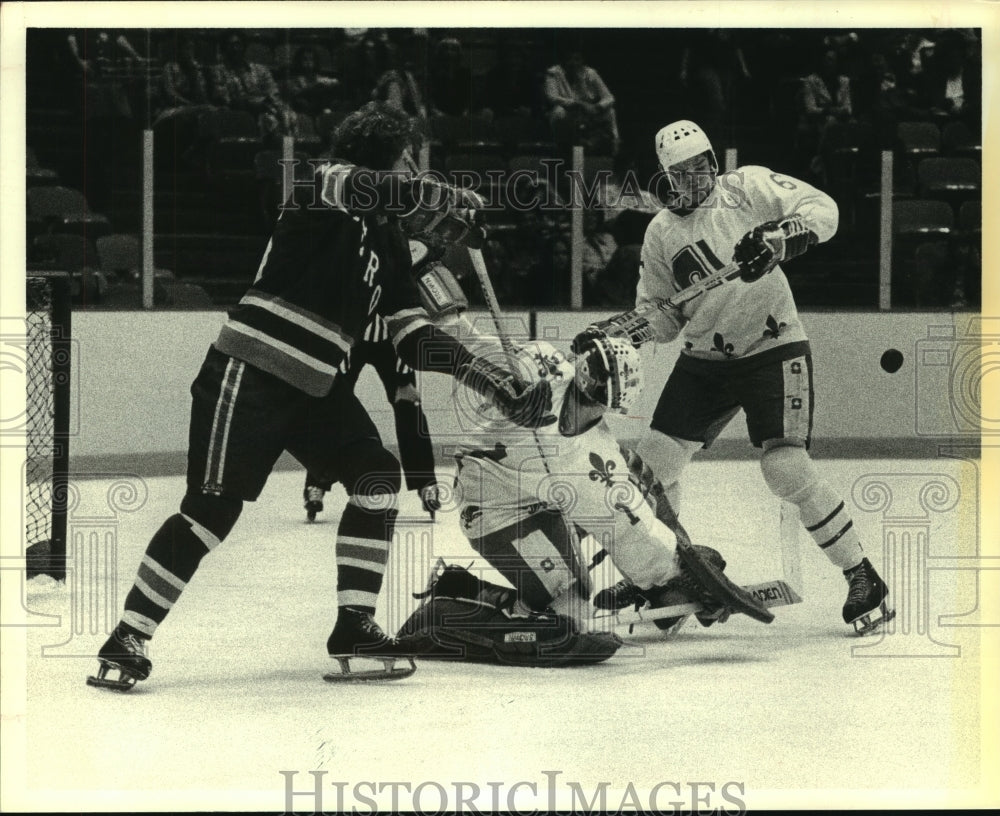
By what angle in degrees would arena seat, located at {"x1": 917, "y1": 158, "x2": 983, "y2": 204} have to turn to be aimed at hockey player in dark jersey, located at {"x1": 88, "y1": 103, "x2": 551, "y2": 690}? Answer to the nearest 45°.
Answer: approximately 45° to its right

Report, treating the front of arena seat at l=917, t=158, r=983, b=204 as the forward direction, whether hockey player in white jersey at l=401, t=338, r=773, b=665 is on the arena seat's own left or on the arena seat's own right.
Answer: on the arena seat's own right

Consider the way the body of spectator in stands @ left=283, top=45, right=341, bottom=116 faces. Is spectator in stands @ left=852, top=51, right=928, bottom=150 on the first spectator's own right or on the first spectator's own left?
on the first spectator's own left

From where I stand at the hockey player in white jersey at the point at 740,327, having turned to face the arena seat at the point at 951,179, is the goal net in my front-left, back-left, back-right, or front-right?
back-left

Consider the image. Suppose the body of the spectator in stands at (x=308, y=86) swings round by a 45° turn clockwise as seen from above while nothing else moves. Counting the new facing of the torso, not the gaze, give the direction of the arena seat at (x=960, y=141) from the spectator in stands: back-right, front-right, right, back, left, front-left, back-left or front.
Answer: back-left

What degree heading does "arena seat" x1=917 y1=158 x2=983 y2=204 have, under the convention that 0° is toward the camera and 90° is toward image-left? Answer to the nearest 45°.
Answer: approximately 0°

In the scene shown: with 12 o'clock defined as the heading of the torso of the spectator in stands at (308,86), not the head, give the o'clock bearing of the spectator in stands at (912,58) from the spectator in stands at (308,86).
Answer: the spectator in stands at (912,58) is roughly at 9 o'clock from the spectator in stands at (308,86).
